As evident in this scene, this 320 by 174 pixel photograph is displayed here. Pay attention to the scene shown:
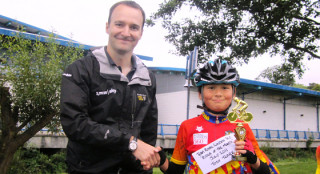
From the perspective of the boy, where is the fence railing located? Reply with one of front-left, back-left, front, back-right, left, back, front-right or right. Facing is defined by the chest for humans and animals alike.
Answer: back

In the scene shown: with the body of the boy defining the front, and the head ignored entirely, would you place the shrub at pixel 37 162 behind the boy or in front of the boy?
behind

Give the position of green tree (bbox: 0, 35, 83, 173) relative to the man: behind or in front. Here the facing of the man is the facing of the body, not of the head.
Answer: behind

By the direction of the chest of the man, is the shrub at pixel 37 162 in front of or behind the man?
behind

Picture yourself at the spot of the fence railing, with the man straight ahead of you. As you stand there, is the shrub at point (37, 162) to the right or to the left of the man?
right

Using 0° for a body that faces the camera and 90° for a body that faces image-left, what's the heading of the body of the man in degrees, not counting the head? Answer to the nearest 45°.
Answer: approximately 315°

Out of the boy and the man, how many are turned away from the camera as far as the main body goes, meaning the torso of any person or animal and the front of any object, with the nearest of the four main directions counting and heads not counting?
0

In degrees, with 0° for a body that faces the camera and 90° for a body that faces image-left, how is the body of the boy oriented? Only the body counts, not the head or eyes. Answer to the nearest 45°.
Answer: approximately 0°

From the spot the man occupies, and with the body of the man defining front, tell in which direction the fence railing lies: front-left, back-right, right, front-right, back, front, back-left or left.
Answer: left

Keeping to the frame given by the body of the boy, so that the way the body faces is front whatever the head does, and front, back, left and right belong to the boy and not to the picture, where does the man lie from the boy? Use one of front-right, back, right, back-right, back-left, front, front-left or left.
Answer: front-right
